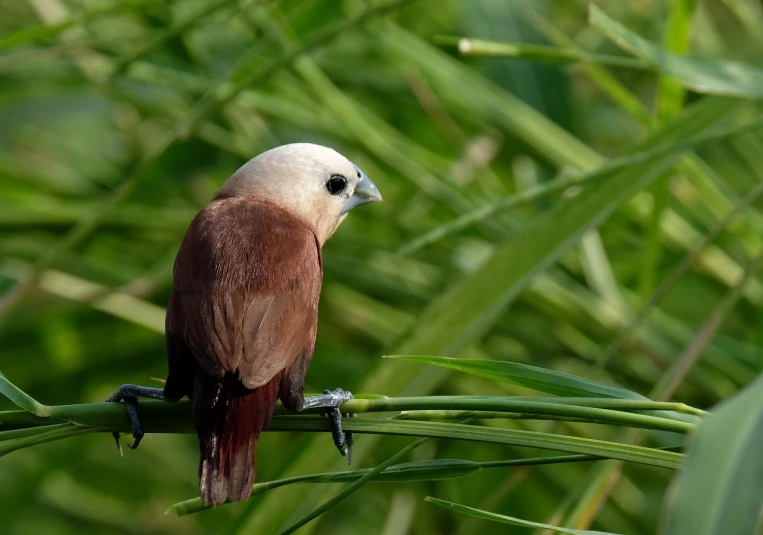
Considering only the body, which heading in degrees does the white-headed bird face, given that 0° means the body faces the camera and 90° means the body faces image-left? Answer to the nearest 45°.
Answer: approximately 180°

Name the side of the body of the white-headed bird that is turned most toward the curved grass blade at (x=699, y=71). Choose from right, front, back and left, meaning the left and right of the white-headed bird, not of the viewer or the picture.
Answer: right
